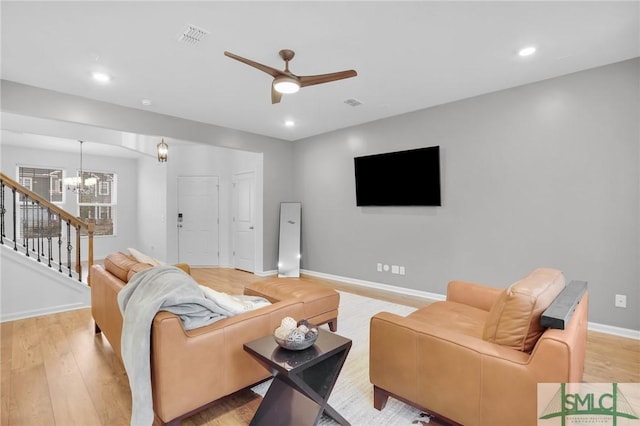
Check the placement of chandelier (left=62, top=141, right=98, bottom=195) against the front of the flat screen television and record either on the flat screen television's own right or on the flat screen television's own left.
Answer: on the flat screen television's own right

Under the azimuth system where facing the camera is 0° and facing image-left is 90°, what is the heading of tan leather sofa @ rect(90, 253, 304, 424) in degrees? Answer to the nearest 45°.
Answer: approximately 225°

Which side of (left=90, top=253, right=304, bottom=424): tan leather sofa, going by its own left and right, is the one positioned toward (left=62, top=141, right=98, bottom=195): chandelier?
left

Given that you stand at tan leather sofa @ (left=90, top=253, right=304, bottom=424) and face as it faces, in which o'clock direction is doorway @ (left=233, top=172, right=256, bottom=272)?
The doorway is roughly at 11 o'clock from the tan leather sofa.

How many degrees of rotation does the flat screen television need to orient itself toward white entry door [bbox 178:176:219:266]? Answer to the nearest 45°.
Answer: approximately 45° to its right

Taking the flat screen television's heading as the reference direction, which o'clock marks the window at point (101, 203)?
The window is roughly at 2 o'clock from the flat screen television.

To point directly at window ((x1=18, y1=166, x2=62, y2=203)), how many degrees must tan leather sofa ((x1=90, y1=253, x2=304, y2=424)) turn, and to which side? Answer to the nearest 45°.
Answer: approximately 90° to its left

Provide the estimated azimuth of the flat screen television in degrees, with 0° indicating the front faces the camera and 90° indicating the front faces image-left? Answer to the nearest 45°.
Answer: approximately 45°
